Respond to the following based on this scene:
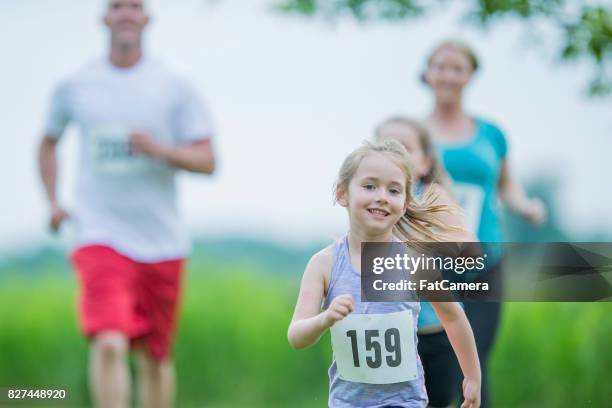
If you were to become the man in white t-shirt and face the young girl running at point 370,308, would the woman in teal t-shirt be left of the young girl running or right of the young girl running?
left

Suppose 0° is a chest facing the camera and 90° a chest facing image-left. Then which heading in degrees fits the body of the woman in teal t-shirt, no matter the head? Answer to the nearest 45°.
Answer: approximately 0°

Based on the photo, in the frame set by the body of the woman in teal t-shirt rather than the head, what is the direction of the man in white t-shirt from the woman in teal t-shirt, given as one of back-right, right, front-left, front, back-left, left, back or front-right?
right

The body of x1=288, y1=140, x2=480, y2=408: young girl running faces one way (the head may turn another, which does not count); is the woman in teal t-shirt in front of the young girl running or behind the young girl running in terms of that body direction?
behind

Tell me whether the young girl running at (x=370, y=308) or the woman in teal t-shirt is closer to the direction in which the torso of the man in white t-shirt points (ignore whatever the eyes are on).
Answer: the young girl running

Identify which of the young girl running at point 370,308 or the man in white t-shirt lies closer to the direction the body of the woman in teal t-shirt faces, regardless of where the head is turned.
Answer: the young girl running

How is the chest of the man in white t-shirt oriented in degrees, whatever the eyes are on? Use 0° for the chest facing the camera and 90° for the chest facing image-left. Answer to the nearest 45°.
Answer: approximately 0°

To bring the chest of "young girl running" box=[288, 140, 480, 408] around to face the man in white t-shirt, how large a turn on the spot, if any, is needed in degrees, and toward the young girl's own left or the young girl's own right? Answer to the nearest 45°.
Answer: approximately 135° to the young girl's own right
